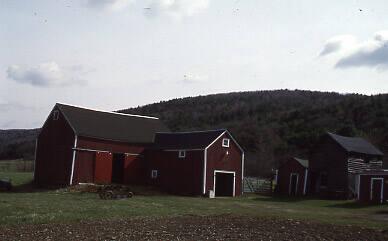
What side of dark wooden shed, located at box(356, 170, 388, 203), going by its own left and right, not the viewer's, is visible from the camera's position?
front
